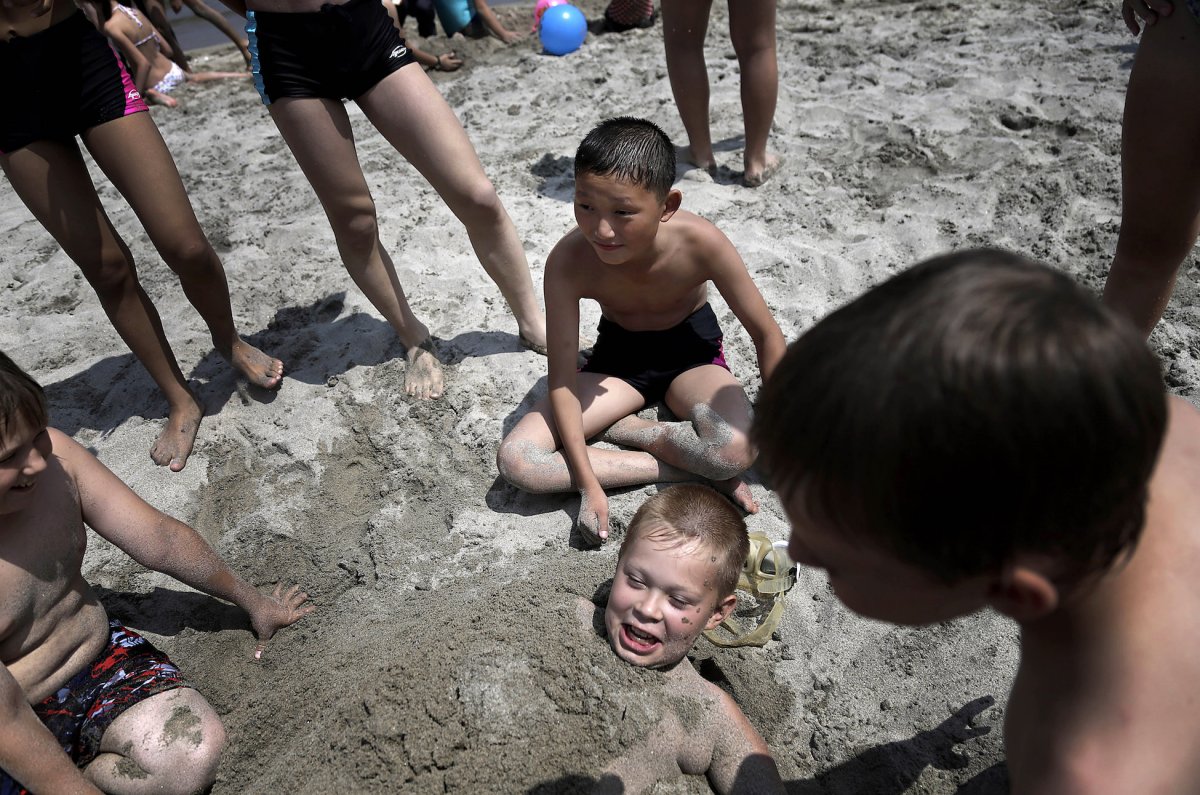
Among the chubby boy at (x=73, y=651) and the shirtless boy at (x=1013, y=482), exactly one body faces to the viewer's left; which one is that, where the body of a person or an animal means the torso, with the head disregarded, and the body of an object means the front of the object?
the shirtless boy

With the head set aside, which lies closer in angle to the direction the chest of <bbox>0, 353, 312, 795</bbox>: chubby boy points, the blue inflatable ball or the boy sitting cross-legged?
the boy sitting cross-legged

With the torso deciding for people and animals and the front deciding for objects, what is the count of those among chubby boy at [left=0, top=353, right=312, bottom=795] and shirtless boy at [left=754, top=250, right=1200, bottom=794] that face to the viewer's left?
1

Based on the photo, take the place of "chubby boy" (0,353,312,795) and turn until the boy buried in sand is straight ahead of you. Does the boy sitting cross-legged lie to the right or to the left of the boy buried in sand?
left

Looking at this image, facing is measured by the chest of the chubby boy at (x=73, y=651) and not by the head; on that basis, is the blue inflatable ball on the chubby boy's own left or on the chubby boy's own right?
on the chubby boy's own left

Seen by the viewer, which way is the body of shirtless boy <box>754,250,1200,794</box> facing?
to the viewer's left

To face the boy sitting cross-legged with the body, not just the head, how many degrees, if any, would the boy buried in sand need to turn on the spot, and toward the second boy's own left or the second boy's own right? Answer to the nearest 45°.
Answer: approximately 135° to the second boy's own right

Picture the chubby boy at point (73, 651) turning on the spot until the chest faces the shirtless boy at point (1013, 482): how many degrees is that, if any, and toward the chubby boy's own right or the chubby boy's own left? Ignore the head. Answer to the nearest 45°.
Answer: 0° — they already face them

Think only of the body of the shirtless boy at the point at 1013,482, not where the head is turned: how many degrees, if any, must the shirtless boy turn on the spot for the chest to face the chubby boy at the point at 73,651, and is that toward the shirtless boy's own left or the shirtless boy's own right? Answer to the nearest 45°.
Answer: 0° — they already face them

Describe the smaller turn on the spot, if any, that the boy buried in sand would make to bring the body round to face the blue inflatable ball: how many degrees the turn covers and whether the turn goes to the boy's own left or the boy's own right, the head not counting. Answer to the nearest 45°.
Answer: approximately 135° to the boy's own right
